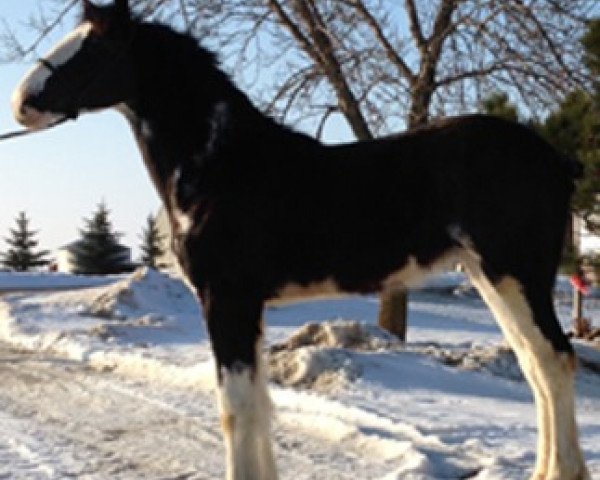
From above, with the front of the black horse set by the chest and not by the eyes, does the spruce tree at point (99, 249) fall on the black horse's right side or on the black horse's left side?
on the black horse's right side

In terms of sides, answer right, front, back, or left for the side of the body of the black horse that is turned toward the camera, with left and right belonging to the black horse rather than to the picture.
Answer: left

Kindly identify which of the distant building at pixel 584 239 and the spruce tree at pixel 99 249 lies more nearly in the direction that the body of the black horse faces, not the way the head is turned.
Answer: the spruce tree
